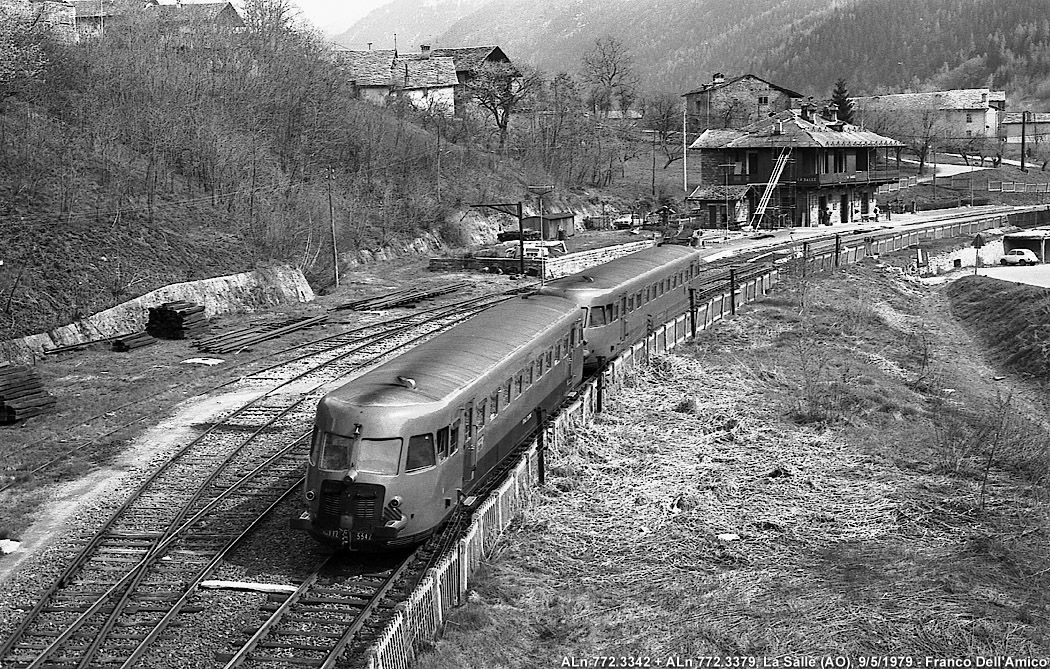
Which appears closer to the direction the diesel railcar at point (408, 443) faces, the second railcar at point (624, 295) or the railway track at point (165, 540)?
the railway track

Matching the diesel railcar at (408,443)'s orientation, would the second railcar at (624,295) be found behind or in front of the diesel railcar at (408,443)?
behind

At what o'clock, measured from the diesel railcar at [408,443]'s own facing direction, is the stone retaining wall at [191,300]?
The stone retaining wall is roughly at 4 o'clock from the diesel railcar.

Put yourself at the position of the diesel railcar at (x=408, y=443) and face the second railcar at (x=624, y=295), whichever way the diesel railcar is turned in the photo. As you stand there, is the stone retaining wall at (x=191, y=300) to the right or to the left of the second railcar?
left

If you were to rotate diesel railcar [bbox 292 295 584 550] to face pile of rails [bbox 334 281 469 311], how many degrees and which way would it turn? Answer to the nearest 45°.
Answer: approximately 135° to its right
